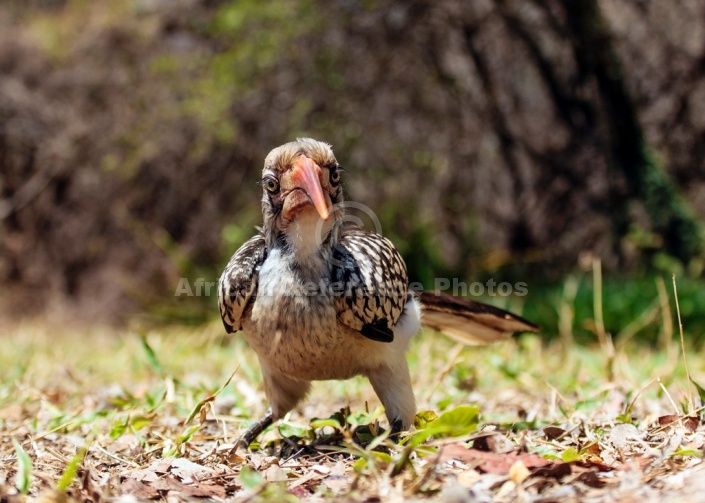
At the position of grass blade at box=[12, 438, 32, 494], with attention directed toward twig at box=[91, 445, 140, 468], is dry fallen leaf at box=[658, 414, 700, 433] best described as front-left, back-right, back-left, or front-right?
front-right

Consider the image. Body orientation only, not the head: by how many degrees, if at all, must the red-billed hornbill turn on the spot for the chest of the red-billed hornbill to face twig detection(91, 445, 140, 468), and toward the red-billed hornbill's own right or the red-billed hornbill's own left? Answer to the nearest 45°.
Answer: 0° — it already faces it

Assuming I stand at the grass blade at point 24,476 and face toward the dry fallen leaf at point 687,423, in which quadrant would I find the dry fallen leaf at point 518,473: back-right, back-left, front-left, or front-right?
front-right

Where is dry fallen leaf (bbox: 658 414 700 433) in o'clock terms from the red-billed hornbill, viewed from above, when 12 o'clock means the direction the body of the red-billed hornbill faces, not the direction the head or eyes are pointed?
The dry fallen leaf is roughly at 8 o'clock from the red-billed hornbill.

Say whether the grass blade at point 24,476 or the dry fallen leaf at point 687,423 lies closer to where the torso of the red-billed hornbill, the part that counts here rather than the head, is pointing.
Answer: the grass blade

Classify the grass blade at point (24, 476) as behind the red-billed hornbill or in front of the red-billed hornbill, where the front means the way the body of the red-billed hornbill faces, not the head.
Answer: in front

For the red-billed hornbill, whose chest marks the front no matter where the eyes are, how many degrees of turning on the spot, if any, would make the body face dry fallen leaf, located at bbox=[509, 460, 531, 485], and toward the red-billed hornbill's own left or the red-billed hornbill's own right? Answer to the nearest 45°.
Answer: approximately 90° to the red-billed hornbill's own left

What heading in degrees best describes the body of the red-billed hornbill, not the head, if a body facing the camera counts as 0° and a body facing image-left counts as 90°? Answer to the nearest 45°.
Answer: approximately 45°

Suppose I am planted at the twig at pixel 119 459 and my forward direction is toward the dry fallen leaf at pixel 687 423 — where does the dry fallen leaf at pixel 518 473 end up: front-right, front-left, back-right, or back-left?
front-right

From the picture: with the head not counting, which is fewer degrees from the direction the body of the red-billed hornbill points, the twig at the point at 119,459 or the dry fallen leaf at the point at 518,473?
the twig
